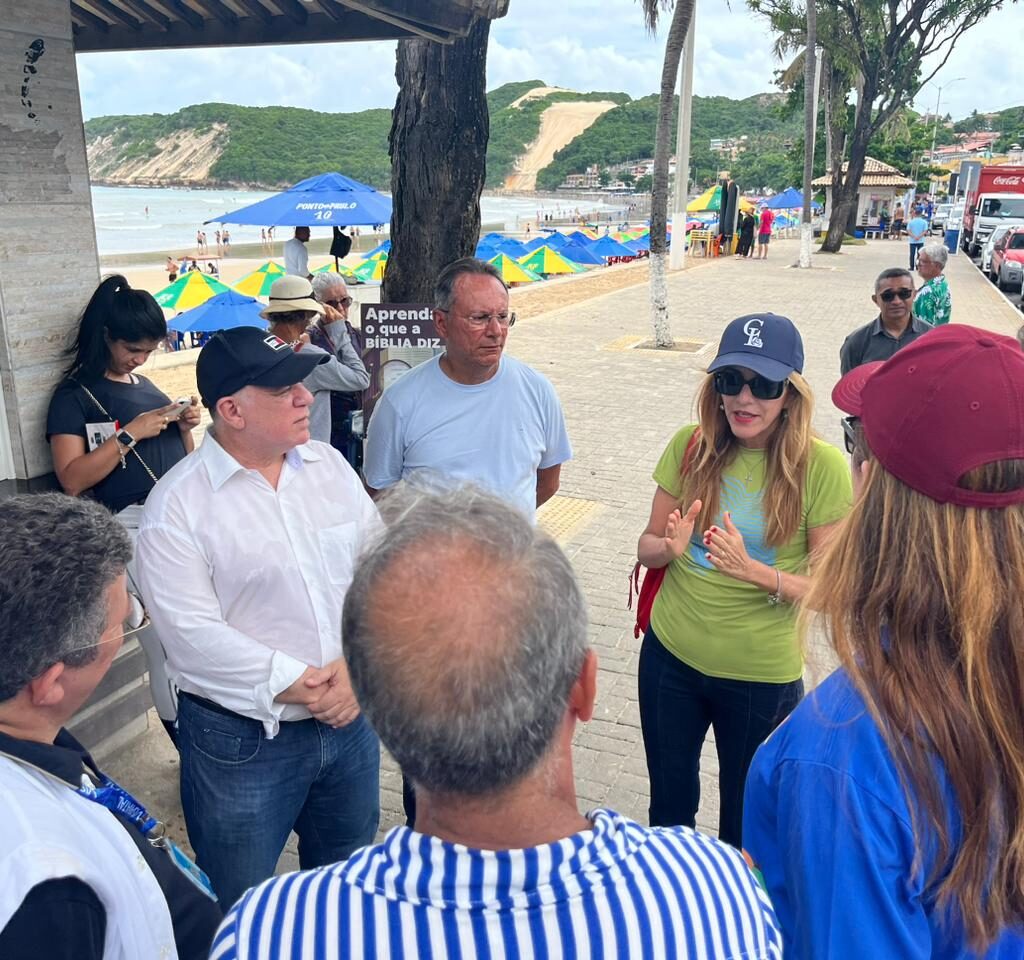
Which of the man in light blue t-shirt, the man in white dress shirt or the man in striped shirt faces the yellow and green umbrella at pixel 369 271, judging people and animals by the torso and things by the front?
the man in striped shirt

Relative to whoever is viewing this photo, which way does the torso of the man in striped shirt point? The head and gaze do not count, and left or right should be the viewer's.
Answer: facing away from the viewer

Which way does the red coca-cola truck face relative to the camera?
toward the camera

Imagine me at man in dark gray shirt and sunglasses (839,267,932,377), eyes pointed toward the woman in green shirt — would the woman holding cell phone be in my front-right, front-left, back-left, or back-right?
front-right

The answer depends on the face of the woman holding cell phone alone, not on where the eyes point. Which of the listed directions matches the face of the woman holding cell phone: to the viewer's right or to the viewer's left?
to the viewer's right

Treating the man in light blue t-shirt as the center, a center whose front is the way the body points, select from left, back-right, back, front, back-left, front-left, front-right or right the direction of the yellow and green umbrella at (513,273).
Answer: back

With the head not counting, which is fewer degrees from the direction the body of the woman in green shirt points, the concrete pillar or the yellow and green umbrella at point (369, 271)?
the concrete pillar

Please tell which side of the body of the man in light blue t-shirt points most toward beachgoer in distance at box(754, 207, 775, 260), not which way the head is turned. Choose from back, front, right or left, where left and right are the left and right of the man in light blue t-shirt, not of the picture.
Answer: back

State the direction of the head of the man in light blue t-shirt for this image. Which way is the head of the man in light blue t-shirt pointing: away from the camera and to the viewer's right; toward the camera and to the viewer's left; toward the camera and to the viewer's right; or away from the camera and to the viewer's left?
toward the camera and to the viewer's right

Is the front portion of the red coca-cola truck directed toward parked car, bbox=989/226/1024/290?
yes

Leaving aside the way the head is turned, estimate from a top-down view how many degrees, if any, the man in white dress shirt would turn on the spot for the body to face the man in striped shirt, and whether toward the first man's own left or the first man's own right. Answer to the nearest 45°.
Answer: approximately 45° to the first man's own right
